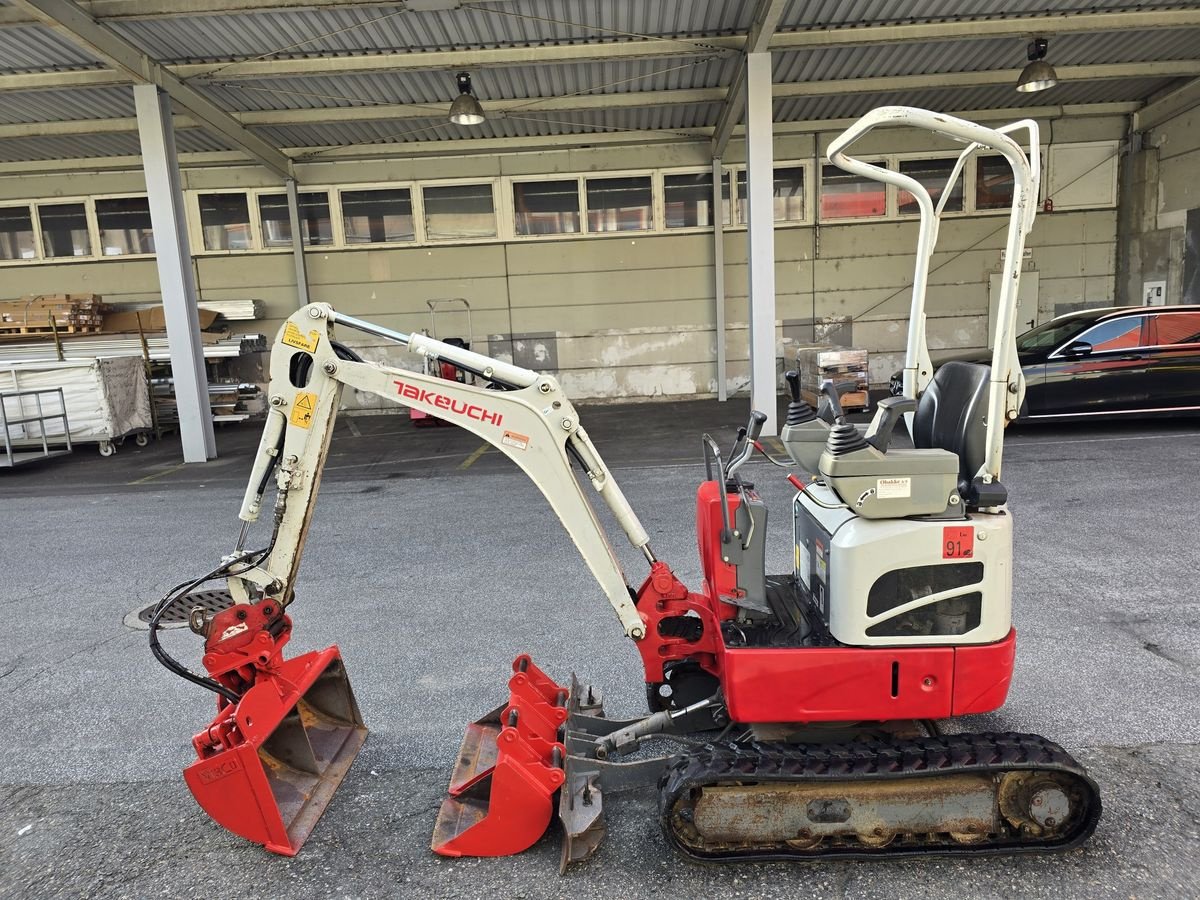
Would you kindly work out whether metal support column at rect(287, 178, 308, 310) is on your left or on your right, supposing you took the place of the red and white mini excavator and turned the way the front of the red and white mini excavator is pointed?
on your right

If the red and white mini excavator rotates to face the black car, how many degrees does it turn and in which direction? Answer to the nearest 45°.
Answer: approximately 135° to its right

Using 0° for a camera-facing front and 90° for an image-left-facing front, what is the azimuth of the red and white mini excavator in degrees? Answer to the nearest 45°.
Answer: approximately 90°

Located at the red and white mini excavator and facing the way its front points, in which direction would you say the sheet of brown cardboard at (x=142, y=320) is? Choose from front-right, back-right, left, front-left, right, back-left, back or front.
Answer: front-right

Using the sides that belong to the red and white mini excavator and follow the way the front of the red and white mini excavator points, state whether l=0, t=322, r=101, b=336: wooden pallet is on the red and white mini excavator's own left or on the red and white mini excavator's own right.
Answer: on the red and white mini excavator's own right

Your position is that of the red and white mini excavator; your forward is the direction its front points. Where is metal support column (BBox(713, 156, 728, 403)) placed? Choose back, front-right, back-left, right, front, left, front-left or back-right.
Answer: right

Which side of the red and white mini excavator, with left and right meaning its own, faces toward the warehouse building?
right

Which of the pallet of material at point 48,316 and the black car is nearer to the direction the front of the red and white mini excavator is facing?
the pallet of material

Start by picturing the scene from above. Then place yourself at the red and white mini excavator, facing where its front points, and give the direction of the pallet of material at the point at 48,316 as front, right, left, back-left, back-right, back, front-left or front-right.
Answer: front-right
